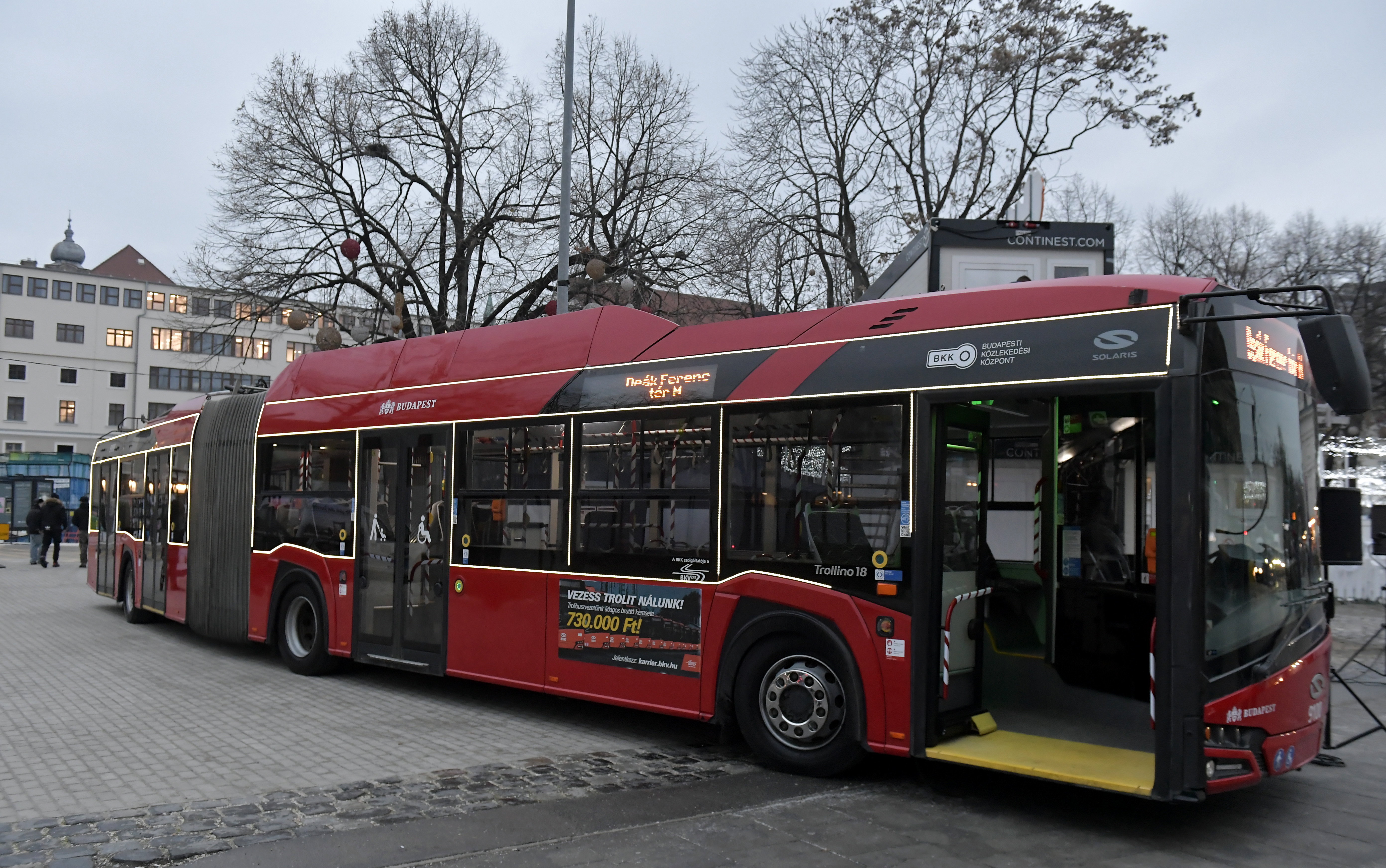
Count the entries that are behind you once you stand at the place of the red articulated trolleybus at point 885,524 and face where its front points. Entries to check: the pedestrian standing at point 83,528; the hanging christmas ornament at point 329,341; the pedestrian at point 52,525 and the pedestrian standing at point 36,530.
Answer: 4

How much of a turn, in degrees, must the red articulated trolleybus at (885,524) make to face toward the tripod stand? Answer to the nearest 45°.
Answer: approximately 45° to its left

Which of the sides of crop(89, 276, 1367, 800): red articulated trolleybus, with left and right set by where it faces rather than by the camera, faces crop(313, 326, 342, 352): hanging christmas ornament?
back

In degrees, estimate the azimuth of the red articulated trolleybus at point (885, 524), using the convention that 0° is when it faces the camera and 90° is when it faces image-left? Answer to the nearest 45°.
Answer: approximately 315°

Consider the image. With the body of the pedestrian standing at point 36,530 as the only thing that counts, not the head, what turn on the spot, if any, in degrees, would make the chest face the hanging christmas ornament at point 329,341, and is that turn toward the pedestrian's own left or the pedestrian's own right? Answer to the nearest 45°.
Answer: approximately 90° to the pedestrian's own right

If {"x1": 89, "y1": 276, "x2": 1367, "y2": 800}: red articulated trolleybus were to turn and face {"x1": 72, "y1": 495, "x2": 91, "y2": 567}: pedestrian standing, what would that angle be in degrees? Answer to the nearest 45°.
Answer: approximately 180°

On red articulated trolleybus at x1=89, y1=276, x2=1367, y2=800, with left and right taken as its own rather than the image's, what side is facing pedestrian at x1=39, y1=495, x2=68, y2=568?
back
